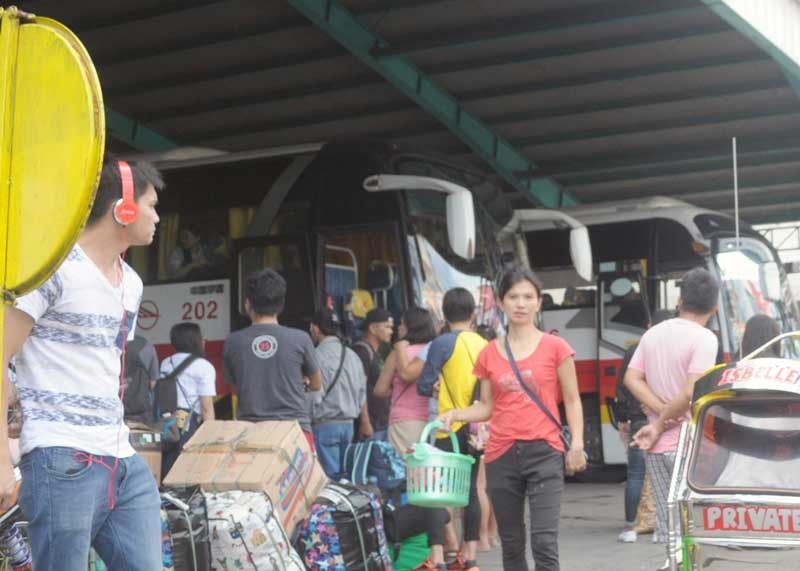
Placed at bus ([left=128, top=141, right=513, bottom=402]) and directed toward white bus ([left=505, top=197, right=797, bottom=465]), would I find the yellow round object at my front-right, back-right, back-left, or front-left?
back-right

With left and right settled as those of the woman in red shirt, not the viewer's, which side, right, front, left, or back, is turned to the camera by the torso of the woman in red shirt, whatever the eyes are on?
front

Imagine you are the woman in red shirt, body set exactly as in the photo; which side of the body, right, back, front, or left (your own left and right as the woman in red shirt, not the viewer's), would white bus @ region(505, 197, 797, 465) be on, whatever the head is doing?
back

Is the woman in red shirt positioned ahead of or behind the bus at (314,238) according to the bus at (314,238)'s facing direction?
ahead

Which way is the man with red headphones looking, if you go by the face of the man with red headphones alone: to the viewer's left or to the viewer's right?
to the viewer's right

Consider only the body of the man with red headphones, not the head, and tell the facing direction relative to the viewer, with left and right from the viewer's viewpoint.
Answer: facing the viewer and to the right of the viewer

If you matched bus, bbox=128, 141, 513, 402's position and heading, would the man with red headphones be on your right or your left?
on your right

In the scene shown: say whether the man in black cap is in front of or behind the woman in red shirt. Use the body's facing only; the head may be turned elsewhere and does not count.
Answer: behind

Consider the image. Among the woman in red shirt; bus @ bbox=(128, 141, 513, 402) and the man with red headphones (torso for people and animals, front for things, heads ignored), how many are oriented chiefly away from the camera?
0

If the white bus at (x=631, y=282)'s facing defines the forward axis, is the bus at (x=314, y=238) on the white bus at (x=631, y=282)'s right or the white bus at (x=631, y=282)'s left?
on its right

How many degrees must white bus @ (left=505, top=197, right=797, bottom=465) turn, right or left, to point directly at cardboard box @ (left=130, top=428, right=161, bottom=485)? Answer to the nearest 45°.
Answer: approximately 45° to its right
